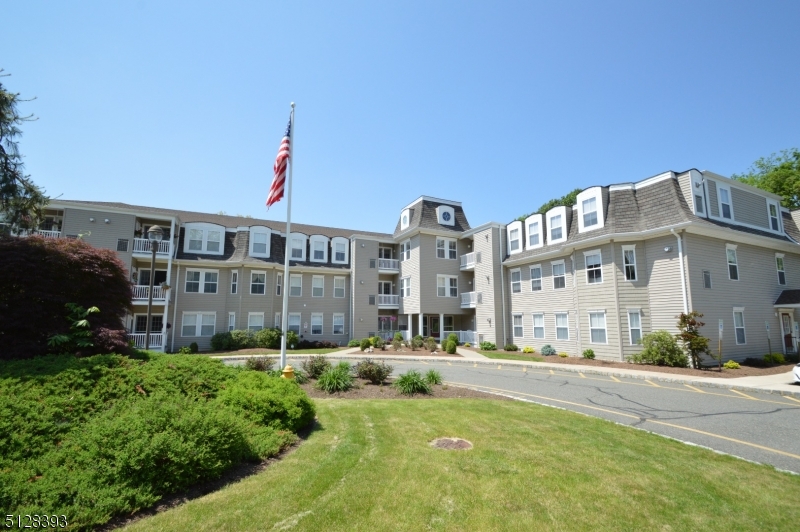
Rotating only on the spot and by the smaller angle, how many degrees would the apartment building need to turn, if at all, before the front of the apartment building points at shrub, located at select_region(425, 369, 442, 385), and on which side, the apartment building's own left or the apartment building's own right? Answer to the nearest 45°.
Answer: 0° — it already faces it

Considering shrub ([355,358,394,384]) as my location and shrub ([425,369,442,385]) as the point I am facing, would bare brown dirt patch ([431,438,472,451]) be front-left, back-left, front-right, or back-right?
front-right

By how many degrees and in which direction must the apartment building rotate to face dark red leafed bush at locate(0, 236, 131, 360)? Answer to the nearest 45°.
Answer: approximately 45° to its right

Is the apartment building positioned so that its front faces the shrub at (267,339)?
no

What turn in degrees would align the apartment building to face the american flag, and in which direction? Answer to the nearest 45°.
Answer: approximately 45° to its right

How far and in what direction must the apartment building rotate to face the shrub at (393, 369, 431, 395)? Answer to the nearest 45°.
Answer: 0° — it already faces it

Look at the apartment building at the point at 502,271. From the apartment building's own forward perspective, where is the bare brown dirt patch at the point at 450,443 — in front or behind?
in front

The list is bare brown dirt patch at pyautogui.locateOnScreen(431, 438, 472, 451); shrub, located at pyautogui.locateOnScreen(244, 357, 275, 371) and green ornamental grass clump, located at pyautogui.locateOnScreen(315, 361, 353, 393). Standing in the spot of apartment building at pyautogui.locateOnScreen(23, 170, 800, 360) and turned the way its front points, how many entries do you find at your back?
0

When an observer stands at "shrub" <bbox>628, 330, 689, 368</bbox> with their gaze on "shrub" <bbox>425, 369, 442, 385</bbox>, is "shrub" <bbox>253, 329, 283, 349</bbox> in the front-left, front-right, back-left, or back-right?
front-right

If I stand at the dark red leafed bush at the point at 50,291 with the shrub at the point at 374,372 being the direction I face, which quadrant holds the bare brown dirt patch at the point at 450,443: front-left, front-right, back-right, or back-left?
front-right

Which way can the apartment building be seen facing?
toward the camera

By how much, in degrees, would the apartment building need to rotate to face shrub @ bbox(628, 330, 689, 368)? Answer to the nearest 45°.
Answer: approximately 45° to its left

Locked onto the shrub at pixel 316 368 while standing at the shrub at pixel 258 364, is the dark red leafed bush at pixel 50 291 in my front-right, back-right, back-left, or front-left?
back-right

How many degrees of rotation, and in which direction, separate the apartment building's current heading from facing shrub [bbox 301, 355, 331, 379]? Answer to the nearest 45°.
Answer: approximately 45° to its right

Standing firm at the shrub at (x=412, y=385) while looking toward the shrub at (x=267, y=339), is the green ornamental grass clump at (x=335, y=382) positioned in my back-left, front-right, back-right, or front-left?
front-left

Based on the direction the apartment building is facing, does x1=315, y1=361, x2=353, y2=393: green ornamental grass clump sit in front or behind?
in front
